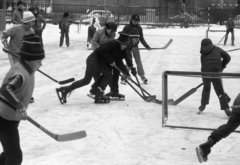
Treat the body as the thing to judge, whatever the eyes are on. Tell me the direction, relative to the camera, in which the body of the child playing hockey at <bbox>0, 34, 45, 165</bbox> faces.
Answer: to the viewer's right

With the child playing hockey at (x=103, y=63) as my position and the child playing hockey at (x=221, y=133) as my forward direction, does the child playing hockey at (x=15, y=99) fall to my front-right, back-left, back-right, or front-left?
front-right

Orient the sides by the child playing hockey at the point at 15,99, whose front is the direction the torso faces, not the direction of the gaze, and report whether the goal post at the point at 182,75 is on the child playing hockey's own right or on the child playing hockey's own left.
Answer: on the child playing hockey's own left

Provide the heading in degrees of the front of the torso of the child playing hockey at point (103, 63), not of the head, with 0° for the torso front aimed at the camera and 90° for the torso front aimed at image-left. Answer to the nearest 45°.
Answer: approximately 270°

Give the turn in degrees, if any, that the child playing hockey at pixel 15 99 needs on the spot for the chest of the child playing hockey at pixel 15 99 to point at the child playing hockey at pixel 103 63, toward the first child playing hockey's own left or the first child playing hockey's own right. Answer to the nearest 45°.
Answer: approximately 90° to the first child playing hockey's own left
